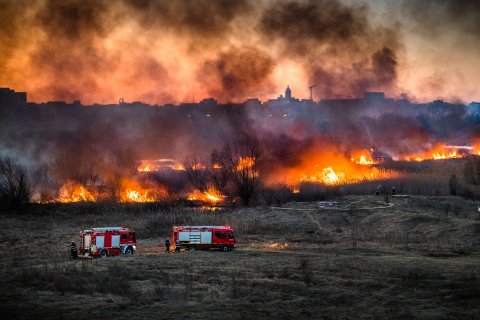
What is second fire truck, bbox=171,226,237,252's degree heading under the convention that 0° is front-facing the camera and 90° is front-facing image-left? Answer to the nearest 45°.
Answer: approximately 270°

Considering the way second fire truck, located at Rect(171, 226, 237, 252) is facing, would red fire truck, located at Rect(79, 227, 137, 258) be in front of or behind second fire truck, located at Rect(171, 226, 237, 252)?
behind
